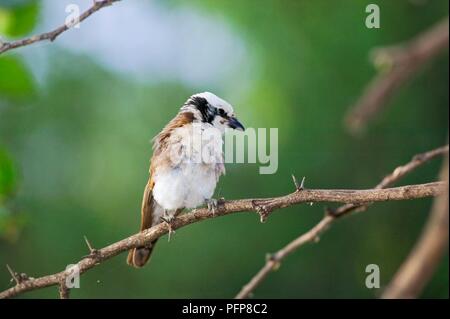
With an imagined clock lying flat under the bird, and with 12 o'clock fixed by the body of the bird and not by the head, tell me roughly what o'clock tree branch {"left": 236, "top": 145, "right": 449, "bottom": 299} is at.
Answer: The tree branch is roughly at 11 o'clock from the bird.

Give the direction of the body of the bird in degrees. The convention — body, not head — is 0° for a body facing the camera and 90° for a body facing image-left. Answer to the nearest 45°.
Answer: approximately 315°

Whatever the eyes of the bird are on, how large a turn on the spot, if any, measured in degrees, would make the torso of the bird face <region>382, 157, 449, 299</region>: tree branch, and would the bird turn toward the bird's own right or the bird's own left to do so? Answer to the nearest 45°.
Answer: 0° — it already faces it
